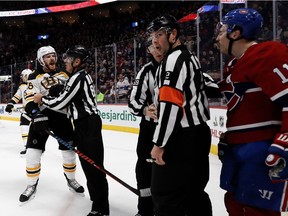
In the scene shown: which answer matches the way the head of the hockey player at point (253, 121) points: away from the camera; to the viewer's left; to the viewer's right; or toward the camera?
to the viewer's left

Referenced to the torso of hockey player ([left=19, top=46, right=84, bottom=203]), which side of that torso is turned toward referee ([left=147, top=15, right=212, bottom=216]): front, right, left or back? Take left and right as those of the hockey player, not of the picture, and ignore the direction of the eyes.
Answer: front

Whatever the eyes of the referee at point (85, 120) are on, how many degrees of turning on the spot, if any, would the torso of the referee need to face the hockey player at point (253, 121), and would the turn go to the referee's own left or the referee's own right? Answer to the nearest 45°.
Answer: approximately 135° to the referee's own left

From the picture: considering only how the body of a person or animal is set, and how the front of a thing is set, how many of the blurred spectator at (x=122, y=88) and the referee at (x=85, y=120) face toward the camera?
1

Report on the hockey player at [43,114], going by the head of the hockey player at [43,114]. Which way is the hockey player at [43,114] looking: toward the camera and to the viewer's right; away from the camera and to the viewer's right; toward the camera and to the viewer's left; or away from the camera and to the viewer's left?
toward the camera and to the viewer's right

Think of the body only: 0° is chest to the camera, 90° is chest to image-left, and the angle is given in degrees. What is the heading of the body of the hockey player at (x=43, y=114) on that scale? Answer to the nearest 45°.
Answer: approximately 315°

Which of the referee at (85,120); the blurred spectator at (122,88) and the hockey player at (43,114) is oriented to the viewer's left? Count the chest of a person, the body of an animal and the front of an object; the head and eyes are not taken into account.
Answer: the referee

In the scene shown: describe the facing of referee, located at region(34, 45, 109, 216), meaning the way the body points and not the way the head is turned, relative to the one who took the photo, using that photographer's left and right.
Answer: facing to the left of the viewer

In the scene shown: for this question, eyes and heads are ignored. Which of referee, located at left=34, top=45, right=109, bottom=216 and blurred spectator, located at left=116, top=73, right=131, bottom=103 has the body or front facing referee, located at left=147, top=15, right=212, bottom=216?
the blurred spectator

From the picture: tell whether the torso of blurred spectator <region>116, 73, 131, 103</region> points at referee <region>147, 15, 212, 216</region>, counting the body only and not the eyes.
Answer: yes

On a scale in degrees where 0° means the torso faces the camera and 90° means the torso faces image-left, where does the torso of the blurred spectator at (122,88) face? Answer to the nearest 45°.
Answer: approximately 0°

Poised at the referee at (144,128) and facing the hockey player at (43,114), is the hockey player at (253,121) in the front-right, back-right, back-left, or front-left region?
back-left

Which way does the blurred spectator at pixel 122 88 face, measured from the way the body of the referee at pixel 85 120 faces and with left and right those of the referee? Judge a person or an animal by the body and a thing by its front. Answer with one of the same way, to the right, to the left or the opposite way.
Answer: to the left

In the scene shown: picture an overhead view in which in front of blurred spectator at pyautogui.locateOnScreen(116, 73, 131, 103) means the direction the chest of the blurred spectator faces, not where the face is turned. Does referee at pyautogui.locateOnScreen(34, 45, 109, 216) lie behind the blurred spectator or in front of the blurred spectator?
in front
